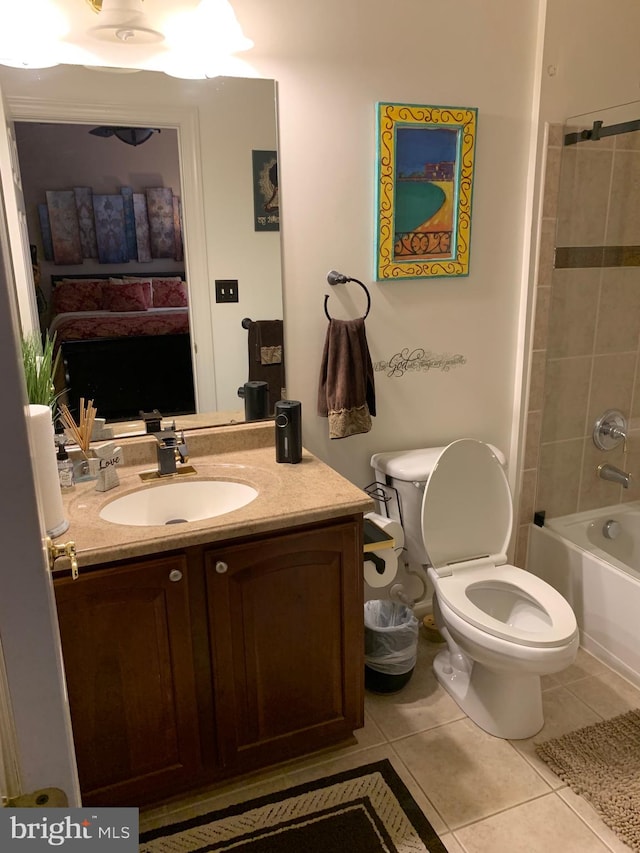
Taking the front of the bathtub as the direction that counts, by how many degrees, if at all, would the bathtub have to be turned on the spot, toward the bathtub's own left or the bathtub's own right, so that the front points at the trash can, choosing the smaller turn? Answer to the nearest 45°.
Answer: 0° — it already faces it

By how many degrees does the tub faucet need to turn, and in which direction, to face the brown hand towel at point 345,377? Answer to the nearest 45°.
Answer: approximately 90° to its right

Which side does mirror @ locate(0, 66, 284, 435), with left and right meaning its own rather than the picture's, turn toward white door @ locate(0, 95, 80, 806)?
front

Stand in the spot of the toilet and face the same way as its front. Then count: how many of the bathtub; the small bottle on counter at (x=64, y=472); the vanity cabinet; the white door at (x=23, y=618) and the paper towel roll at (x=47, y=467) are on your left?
1

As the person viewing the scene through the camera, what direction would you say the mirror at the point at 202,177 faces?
facing the viewer

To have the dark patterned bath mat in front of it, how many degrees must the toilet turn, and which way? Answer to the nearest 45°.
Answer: approximately 90° to its right

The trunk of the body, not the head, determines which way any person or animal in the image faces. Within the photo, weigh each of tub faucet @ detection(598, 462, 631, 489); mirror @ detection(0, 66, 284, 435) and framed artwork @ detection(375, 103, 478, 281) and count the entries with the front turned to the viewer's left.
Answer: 0

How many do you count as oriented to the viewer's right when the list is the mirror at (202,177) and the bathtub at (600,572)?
0

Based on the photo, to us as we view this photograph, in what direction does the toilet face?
facing the viewer and to the right of the viewer

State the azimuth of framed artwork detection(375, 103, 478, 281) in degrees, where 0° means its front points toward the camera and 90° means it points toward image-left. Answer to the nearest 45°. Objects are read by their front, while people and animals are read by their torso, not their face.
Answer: approximately 315°

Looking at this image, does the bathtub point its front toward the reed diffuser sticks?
yes

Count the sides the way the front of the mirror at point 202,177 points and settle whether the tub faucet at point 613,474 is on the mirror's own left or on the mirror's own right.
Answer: on the mirror's own left

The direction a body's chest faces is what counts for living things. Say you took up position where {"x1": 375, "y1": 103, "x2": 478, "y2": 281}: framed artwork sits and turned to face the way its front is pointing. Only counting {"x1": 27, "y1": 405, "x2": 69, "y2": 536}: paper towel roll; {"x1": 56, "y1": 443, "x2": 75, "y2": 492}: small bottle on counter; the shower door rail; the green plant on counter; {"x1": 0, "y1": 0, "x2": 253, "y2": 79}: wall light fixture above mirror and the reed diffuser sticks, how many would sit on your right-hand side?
5

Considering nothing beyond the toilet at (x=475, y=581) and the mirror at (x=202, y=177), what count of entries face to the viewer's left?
0

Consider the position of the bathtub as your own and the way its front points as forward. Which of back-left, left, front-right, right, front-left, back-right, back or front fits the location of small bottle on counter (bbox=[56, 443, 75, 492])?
front
